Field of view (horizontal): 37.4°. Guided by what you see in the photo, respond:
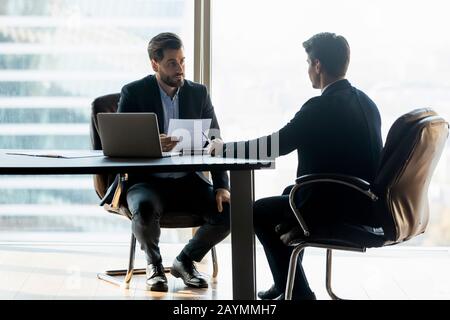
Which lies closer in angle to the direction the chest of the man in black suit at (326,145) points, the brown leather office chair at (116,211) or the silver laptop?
the brown leather office chair

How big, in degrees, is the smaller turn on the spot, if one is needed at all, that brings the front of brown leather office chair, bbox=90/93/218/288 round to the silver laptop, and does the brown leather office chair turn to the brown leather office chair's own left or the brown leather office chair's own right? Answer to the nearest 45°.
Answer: approximately 45° to the brown leather office chair's own right

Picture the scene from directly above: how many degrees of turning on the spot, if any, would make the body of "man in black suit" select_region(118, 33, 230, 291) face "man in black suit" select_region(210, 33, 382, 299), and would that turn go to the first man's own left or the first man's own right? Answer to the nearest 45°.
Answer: approximately 45° to the first man's own left

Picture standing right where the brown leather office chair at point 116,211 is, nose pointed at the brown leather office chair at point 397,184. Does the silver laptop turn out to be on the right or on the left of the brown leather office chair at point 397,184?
right

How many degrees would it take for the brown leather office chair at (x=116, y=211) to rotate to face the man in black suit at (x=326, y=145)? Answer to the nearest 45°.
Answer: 0° — it already faces them

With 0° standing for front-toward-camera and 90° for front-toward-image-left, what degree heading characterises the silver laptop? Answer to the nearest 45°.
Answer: approximately 225°

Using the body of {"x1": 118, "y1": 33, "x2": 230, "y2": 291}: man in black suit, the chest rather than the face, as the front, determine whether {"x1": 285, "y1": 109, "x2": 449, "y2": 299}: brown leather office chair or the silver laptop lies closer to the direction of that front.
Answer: the silver laptop

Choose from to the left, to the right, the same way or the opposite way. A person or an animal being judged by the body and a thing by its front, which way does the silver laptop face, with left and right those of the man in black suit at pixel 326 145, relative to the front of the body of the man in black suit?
to the right

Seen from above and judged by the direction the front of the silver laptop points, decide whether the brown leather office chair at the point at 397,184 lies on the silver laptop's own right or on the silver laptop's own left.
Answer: on the silver laptop's own right
